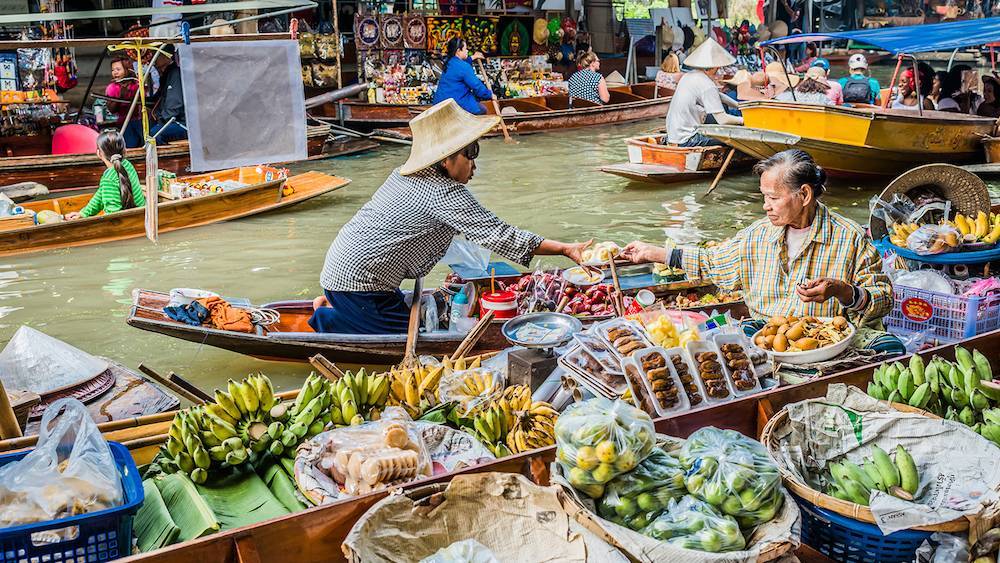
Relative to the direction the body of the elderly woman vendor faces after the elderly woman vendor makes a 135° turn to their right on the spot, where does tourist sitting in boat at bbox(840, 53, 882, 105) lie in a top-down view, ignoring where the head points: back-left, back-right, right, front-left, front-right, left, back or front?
front

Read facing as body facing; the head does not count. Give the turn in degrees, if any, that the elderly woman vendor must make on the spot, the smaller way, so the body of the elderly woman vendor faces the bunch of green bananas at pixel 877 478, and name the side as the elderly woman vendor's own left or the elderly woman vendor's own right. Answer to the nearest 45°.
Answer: approximately 45° to the elderly woman vendor's own left

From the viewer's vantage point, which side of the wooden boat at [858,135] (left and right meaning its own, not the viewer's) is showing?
left

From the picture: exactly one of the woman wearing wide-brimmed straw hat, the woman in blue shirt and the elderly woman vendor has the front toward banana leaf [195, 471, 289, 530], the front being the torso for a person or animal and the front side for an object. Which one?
the elderly woman vendor

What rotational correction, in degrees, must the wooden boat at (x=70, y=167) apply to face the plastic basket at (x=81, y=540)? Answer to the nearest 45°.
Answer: approximately 90° to its right

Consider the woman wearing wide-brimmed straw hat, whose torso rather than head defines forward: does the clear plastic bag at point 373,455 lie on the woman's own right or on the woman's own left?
on the woman's own right

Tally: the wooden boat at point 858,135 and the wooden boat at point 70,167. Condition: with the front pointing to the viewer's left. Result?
1

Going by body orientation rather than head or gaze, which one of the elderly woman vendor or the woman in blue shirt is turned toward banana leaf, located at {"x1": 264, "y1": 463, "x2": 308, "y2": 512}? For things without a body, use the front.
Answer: the elderly woman vendor

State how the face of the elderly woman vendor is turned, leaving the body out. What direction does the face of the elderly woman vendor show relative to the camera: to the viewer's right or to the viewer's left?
to the viewer's left

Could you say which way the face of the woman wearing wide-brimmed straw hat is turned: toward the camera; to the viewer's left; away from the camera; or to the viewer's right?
to the viewer's right

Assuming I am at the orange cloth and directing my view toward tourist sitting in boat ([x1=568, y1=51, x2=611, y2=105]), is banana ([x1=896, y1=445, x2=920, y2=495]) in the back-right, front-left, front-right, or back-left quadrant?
back-right

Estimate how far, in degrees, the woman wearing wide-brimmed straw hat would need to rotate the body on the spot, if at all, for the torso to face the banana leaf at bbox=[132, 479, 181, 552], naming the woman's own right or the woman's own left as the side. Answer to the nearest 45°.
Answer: approximately 90° to the woman's own right

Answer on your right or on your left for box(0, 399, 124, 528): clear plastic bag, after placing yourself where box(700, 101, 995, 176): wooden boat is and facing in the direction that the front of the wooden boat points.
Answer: on your left
